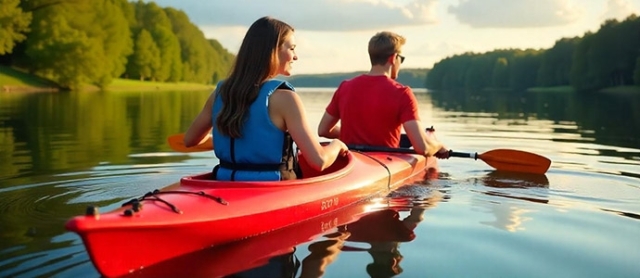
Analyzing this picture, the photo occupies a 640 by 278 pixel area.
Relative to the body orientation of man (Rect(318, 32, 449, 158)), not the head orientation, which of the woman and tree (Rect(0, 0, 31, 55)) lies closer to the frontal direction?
the tree

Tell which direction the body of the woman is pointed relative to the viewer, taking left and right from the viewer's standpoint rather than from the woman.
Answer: facing away from the viewer and to the right of the viewer

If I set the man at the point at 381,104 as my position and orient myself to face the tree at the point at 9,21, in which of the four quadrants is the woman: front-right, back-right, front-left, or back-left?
back-left

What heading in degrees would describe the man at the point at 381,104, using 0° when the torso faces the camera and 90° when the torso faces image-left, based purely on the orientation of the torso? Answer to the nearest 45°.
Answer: approximately 225°

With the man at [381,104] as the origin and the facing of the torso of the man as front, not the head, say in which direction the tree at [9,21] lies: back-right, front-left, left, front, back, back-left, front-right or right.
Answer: left

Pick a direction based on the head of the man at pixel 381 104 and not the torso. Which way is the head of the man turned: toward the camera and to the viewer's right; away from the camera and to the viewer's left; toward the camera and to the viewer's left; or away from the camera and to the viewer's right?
away from the camera and to the viewer's right

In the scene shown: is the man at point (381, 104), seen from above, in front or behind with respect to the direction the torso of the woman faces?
in front
